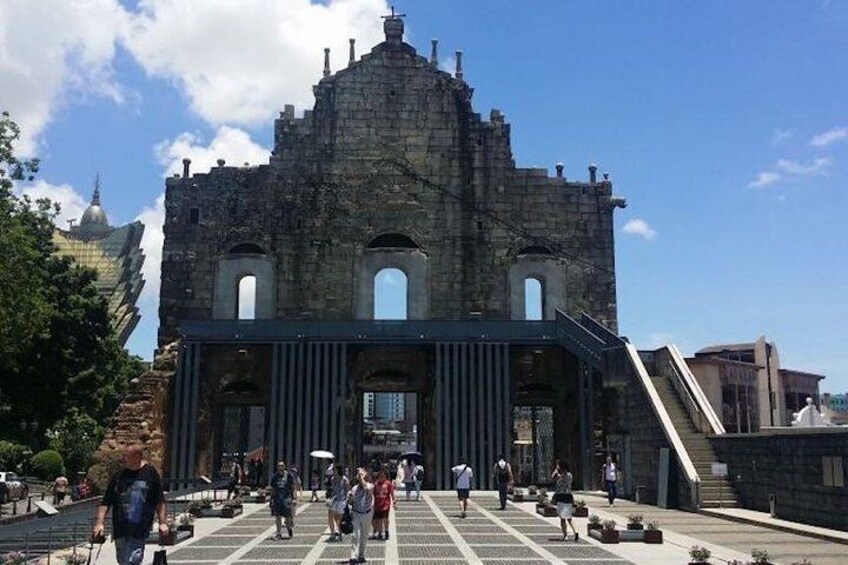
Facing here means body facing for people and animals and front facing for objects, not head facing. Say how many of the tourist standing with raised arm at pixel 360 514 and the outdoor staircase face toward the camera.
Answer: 2

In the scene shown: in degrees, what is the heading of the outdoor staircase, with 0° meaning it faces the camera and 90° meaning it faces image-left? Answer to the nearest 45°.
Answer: approximately 0°

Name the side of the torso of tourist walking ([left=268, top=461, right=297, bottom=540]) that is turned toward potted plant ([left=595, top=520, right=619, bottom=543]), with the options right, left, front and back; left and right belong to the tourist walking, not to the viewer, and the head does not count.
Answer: left

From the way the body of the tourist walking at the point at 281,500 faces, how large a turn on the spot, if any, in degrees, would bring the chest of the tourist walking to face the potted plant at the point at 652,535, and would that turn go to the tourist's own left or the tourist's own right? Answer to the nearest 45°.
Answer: approximately 90° to the tourist's own left

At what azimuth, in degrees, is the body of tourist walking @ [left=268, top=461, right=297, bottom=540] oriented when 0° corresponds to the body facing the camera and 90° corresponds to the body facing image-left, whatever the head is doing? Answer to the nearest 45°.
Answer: approximately 0°
